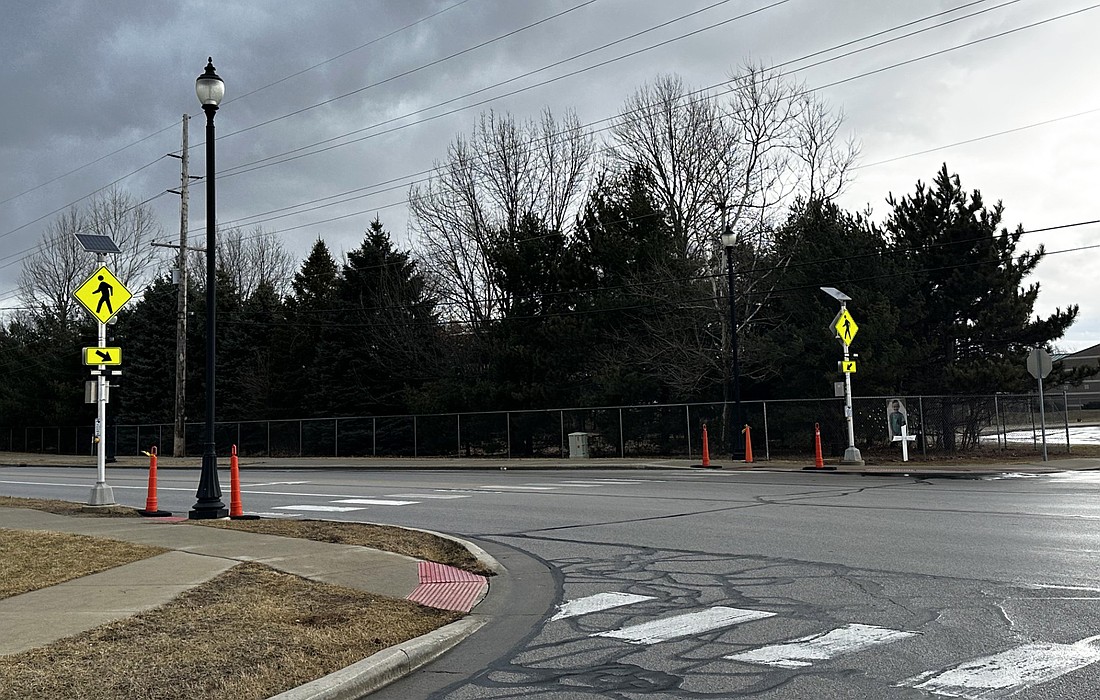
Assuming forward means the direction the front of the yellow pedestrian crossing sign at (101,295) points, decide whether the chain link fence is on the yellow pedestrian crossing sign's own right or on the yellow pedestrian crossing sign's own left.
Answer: on the yellow pedestrian crossing sign's own left

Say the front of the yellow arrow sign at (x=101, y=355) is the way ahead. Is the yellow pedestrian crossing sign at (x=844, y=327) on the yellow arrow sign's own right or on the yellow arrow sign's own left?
on the yellow arrow sign's own left

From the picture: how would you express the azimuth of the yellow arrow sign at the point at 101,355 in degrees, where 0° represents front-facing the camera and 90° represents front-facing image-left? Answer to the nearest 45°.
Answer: approximately 0°

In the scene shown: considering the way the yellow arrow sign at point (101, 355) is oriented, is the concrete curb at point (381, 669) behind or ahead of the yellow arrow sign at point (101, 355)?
ahead

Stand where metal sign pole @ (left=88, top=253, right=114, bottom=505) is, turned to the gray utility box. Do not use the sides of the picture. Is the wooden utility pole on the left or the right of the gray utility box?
left

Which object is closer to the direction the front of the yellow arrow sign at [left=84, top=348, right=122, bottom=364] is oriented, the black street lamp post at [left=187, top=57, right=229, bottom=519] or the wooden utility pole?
the black street lamp post

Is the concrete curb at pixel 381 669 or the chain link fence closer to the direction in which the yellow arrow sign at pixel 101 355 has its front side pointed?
the concrete curb

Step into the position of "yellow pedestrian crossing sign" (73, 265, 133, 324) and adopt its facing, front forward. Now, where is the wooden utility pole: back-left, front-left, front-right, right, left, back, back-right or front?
back

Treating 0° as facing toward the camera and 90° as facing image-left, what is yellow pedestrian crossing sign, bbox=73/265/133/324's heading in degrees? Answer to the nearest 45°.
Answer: approximately 0°

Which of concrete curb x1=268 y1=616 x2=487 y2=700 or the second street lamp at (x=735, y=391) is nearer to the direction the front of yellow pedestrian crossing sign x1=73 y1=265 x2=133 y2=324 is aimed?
the concrete curb

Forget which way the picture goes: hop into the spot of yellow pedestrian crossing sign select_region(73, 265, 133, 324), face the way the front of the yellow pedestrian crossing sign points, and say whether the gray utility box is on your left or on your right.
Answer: on your left
